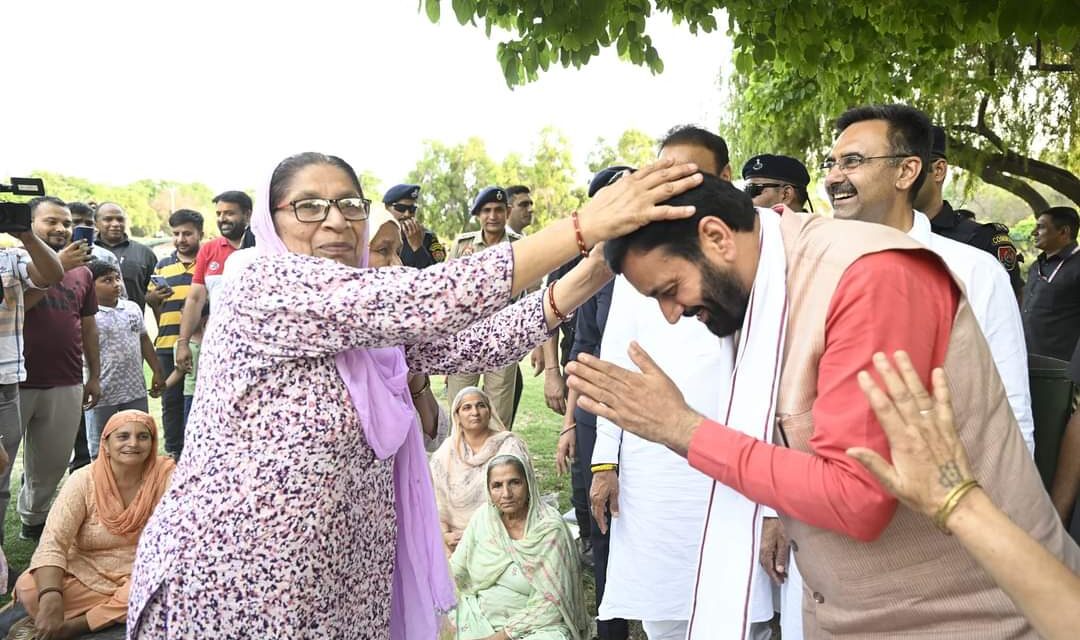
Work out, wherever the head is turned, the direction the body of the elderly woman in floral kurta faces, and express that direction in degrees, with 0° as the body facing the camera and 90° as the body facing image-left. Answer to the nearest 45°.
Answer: approximately 315°

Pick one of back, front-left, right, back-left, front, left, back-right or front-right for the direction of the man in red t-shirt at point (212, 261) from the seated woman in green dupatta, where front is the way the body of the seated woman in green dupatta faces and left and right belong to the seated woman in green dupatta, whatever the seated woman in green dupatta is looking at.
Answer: back-right

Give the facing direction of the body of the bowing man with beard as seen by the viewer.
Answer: to the viewer's left

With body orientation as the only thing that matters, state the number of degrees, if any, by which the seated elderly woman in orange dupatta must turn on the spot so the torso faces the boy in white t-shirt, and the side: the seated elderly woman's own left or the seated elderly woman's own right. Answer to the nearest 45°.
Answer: approximately 180°

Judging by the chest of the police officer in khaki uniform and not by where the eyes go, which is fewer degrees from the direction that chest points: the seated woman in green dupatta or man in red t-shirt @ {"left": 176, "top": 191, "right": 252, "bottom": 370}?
the seated woman in green dupatta

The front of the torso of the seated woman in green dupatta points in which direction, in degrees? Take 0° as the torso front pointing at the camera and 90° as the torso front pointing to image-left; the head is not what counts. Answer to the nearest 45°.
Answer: approximately 0°

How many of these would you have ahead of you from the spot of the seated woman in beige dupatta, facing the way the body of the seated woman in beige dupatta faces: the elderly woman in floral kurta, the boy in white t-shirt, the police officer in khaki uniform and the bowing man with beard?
2

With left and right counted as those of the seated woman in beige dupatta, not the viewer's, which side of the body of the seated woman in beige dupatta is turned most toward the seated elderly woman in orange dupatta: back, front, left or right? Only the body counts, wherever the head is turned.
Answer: right

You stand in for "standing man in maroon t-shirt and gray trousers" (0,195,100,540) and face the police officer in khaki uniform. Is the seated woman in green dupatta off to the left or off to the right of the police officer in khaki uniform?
right
